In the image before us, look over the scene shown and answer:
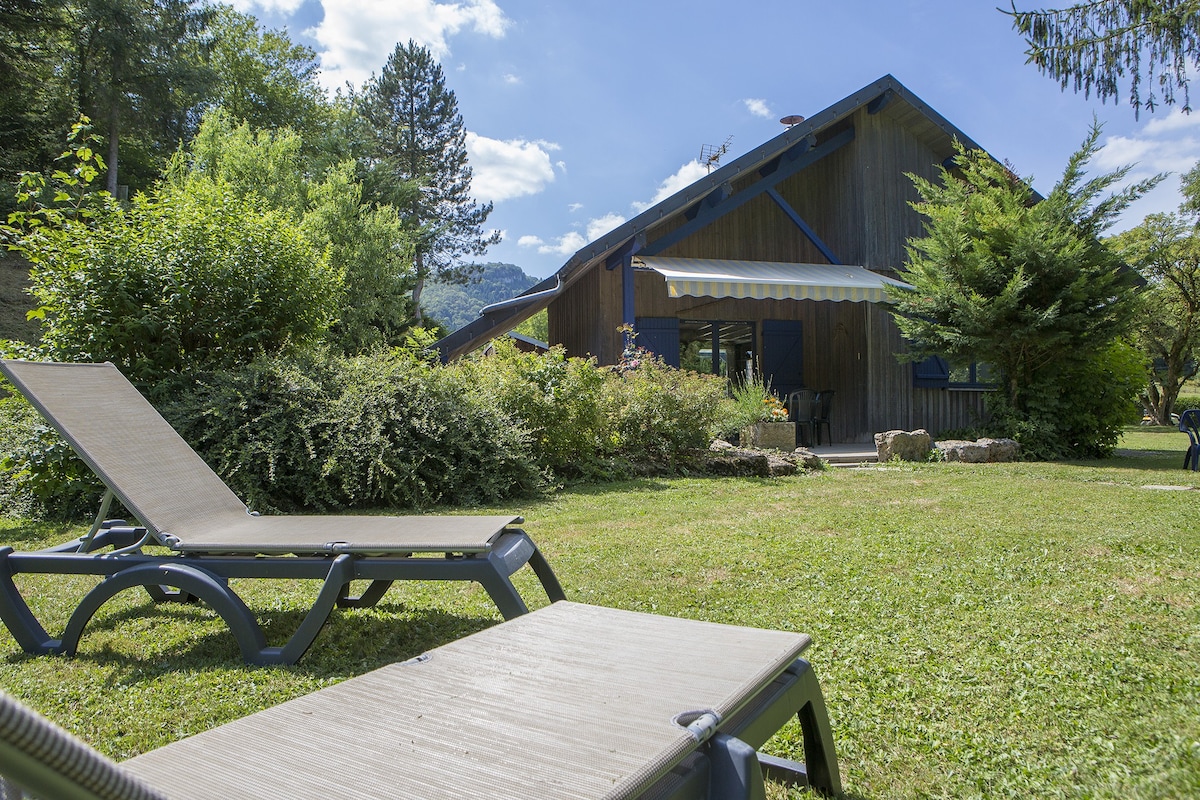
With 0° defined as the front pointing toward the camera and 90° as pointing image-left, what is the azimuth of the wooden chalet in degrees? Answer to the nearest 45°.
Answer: approximately 0°

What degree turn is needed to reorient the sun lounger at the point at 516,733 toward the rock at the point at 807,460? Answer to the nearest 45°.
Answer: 0° — it already faces it

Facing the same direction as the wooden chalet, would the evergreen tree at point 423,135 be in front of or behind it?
behind

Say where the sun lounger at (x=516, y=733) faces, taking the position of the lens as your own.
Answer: facing away from the viewer and to the right of the viewer

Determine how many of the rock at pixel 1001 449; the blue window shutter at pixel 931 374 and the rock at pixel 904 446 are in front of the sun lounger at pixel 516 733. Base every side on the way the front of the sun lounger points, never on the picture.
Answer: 3

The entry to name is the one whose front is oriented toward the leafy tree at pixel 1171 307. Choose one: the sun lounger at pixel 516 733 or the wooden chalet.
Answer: the sun lounger

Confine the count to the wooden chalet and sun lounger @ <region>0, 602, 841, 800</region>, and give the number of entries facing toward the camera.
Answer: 1

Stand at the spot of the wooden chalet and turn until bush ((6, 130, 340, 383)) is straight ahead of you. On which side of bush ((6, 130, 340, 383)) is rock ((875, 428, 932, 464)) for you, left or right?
left

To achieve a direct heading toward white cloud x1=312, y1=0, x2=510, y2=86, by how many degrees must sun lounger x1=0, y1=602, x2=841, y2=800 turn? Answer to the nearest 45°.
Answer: approximately 45° to its left

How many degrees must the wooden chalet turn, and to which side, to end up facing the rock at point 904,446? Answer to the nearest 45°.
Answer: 0° — it already faces it
